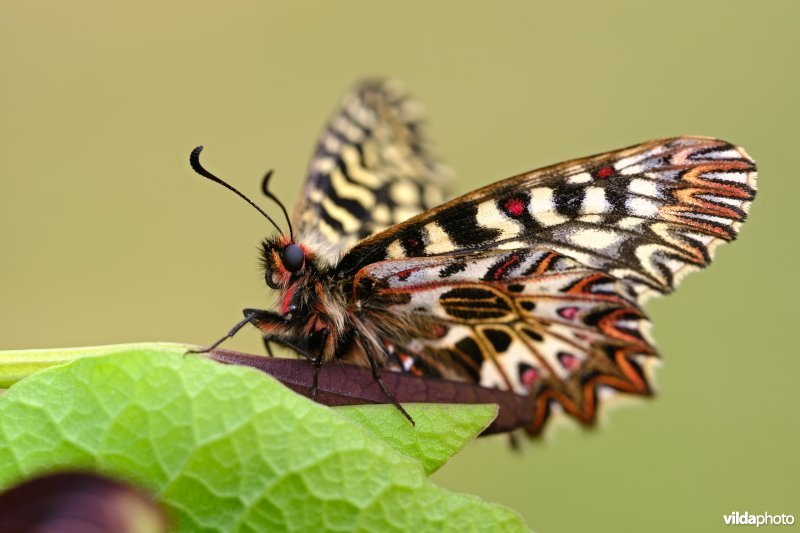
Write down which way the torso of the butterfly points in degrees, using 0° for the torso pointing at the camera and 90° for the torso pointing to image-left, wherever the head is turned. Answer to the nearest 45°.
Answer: approximately 90°
